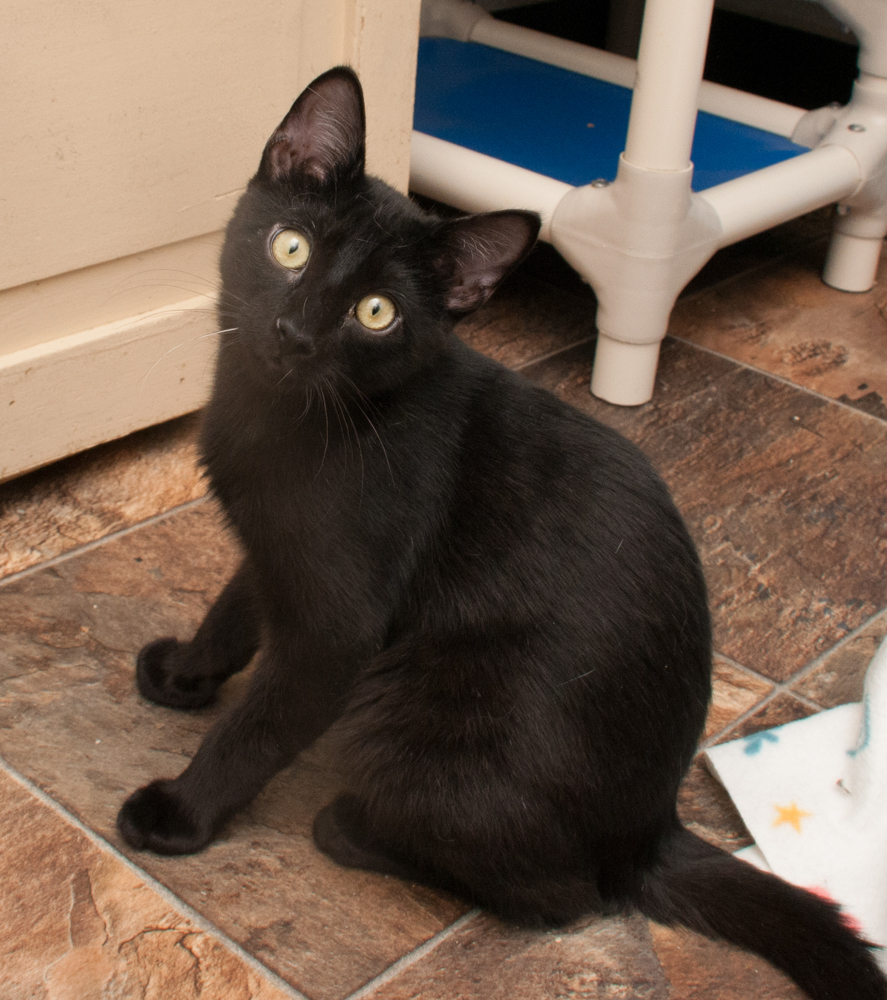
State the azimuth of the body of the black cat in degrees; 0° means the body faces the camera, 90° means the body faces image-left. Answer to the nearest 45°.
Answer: approximately 90°
